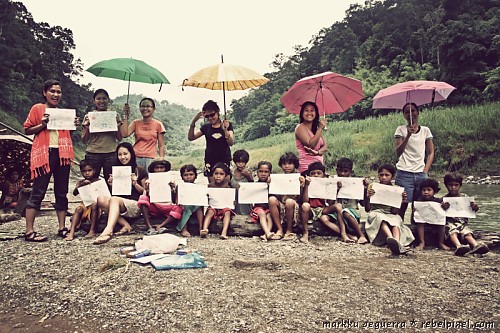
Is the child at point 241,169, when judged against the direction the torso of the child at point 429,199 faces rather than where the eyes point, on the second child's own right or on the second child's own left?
on the second child's own right

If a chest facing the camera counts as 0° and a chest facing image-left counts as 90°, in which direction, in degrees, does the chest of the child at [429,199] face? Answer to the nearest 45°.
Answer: approximately 0°

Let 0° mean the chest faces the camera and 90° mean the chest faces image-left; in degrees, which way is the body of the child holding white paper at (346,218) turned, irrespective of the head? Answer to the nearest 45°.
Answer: approximately 0°

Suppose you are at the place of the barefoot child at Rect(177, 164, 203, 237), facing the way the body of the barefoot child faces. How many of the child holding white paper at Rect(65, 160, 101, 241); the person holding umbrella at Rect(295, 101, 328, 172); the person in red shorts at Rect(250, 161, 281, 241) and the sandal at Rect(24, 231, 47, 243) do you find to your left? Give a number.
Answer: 2

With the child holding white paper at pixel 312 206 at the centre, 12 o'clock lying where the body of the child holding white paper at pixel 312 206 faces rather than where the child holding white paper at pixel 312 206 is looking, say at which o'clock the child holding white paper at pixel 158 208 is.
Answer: the child holding white paper at pixel 158 208 is roughly at 3 o'clock from the child holding white paper at pixel 312 206.

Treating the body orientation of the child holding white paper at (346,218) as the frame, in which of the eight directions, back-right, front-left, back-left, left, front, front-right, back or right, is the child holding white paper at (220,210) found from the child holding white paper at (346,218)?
right

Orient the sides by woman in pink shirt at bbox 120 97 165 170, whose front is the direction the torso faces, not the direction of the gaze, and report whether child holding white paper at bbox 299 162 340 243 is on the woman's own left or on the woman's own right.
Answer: on the woman's own left

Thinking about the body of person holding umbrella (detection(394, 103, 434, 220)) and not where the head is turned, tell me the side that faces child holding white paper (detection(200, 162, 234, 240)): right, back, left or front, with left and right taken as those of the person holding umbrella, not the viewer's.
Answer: right
